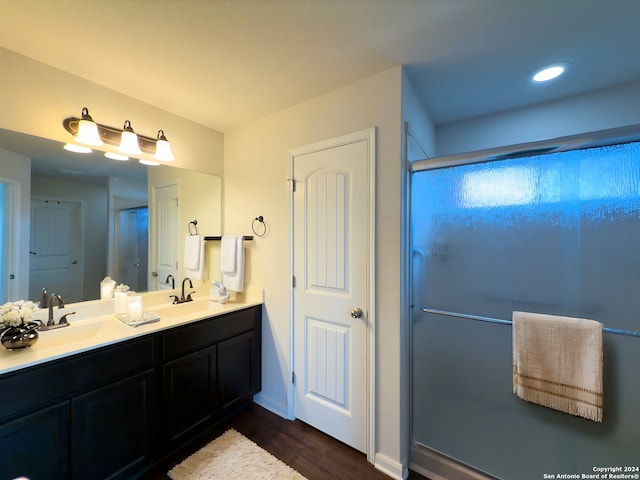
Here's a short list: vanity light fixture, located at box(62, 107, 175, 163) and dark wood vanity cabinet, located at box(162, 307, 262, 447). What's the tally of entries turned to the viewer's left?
0

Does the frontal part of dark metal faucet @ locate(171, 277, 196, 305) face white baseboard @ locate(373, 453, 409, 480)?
yes

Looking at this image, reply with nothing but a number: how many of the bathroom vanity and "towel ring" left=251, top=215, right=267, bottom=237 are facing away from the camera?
0

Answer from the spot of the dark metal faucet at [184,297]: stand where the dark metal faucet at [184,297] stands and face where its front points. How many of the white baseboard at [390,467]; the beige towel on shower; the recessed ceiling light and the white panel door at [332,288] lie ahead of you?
4

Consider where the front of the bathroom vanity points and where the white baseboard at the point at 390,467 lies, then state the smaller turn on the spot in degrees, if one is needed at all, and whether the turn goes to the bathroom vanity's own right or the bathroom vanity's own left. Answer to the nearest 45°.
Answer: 0° — it already faces it

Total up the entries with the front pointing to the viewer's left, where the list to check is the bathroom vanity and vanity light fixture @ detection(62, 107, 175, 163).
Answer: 0

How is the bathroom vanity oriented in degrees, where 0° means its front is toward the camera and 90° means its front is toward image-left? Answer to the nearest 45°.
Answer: approximately 315°

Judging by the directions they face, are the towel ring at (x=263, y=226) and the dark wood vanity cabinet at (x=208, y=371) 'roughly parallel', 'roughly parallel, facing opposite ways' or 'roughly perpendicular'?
roughly perpendicular

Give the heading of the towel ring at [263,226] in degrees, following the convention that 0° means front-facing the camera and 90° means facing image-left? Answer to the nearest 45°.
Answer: approximately 45°

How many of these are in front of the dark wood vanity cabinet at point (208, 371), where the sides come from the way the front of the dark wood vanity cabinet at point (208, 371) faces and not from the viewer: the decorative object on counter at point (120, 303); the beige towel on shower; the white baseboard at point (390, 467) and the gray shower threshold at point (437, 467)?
3
